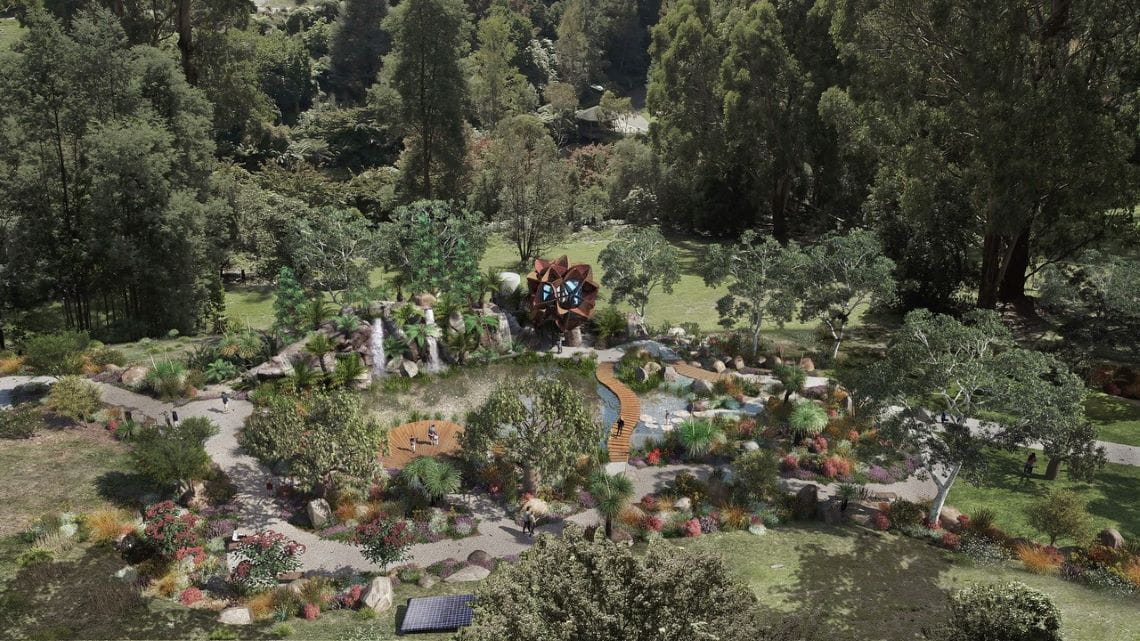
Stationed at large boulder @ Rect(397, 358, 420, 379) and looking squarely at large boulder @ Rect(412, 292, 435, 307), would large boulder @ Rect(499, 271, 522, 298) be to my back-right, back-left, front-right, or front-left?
front-right

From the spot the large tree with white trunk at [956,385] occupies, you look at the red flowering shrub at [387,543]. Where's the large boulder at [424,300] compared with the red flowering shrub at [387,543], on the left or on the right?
right

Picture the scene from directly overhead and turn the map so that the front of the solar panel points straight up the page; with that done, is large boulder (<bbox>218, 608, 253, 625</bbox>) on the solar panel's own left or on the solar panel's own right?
on the solar panel's own right

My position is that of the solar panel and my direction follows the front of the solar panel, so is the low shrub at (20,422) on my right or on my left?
on my right

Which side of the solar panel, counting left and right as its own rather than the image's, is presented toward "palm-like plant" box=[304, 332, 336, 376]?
back

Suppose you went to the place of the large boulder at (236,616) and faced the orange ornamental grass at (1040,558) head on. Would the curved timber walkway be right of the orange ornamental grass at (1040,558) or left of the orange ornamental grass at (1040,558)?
left

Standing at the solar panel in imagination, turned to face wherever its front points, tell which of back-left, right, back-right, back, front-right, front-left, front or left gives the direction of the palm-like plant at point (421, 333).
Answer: back

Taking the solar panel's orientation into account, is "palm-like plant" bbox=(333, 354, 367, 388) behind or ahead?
behind

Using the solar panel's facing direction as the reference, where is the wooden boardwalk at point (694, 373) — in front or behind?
behind

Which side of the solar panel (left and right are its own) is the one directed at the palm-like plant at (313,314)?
back

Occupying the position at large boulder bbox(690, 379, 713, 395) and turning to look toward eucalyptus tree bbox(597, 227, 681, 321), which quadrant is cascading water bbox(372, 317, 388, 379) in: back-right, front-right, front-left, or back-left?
front-left

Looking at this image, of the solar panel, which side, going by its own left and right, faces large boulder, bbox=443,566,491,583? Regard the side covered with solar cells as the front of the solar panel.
back

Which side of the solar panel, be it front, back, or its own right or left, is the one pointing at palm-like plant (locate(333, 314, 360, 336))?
back

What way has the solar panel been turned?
toward the camera

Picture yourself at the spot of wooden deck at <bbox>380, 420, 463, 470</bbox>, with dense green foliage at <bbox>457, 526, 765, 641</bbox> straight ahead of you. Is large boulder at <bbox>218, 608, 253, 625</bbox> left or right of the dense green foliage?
right

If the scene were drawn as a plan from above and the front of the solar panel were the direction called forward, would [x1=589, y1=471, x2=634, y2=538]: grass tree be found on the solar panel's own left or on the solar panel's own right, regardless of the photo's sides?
on the solar panel's own left
